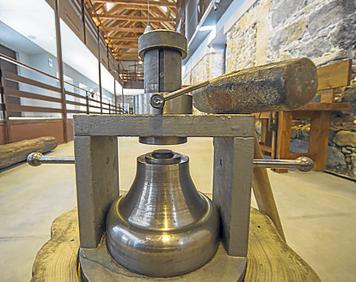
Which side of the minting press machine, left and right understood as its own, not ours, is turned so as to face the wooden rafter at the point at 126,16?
back

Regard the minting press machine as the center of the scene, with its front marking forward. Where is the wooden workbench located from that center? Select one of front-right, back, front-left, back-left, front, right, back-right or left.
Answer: back-left

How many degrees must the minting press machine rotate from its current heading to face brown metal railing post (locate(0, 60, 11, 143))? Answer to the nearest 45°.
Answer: approximately 135° to its right

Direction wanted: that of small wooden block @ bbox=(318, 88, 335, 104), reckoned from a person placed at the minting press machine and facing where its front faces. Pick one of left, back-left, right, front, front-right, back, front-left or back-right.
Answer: back-left

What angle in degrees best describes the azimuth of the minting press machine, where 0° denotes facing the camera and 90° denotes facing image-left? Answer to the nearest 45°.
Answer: approximately 0°

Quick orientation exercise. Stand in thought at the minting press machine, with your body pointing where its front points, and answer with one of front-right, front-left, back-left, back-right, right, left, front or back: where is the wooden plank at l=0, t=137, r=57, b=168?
back-right

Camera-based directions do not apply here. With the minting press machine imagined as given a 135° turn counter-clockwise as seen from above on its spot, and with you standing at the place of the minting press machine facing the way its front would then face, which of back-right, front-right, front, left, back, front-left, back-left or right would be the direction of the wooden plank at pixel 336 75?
front

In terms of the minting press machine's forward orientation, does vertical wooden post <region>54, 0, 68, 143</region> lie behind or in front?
behind
